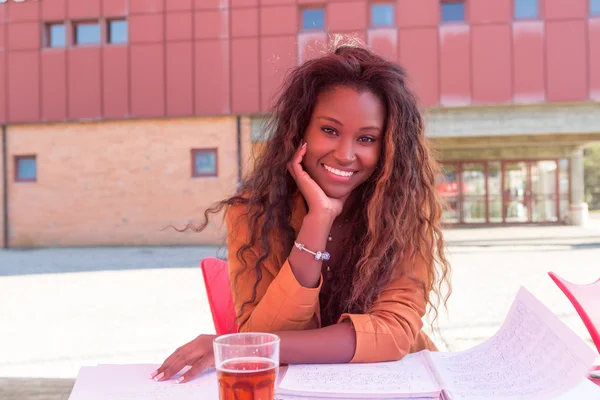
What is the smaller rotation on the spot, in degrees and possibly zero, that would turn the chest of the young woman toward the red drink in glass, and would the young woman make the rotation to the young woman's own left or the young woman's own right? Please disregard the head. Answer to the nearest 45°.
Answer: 0° — they already face it

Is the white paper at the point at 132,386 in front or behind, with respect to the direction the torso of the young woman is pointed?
in front

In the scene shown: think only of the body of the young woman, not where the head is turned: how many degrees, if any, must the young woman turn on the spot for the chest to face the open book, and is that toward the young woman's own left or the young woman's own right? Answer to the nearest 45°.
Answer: approximately 45° to the young woman's own left

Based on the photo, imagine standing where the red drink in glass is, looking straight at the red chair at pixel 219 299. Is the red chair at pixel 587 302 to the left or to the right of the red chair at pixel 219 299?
right

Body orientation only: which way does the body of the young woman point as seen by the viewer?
toward the camera

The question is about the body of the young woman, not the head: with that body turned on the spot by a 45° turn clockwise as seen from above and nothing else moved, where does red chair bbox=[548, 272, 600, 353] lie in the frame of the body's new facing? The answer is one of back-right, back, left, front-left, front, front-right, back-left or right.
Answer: back-left

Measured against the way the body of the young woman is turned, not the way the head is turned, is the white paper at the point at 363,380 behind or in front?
in front
